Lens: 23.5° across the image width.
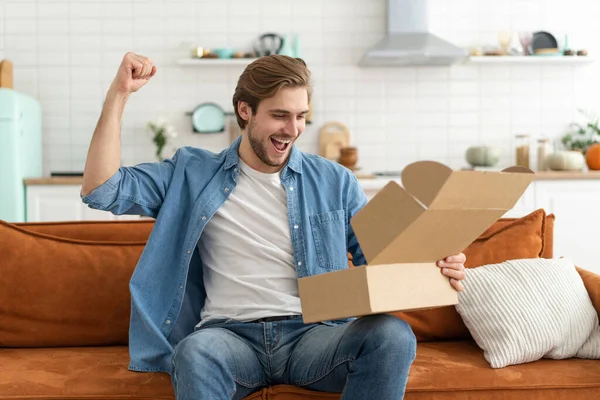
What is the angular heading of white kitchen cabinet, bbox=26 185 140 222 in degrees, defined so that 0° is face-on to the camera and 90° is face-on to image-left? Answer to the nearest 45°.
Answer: approximately 0°

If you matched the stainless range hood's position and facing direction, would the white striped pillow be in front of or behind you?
in front

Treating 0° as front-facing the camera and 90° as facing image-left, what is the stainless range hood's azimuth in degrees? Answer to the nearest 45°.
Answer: approximately 0°

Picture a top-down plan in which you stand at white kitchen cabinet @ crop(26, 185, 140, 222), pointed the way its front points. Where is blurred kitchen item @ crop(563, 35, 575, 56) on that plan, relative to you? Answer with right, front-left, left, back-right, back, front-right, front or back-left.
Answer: left

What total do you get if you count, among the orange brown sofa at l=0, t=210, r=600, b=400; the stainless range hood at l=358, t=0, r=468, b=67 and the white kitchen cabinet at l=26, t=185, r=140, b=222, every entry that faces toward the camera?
3

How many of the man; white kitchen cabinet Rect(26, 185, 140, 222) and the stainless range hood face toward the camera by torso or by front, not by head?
3

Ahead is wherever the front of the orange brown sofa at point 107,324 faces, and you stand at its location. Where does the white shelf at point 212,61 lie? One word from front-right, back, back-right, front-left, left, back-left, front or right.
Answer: back

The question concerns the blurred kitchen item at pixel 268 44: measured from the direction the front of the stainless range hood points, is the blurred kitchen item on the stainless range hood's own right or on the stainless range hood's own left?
on the stainless range hood's own right

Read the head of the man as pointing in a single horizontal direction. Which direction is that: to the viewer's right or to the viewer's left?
to the viewer's right
